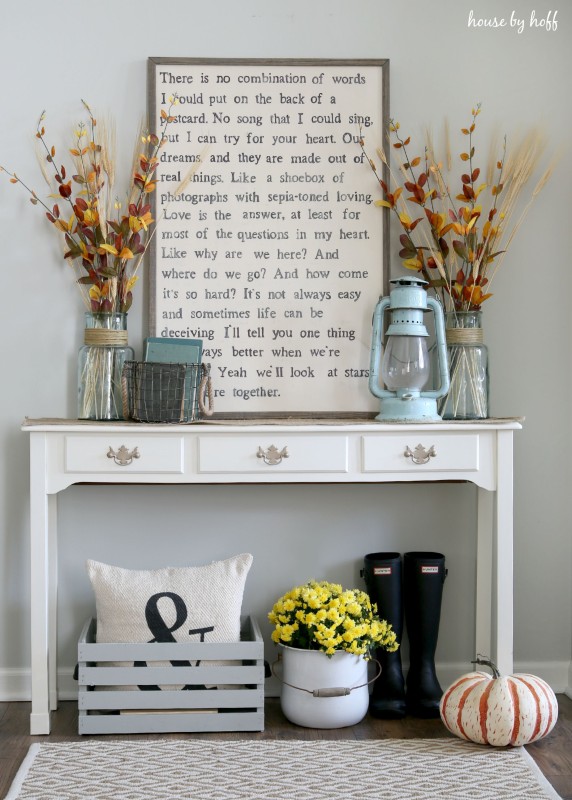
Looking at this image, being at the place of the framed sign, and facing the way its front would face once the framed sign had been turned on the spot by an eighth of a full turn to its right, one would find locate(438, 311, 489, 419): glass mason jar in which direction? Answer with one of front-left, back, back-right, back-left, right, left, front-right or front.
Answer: back-left

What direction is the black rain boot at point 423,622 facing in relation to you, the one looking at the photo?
facing the viewer

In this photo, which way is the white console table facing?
toward the camera

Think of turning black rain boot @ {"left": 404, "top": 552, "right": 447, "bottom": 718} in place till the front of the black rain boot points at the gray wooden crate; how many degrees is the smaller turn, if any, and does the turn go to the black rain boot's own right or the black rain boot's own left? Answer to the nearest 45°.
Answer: approximately 45° to the black rain boot's own right

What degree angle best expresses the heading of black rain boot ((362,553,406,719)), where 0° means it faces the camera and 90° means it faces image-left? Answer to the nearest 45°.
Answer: approximately 0°

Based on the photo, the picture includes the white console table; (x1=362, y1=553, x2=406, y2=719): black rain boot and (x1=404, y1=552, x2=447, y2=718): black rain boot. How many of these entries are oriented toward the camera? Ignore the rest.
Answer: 3

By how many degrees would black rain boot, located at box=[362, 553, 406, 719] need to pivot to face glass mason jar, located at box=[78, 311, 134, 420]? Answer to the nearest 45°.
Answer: approximately 90° to its right

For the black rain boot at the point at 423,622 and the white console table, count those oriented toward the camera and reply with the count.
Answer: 2
